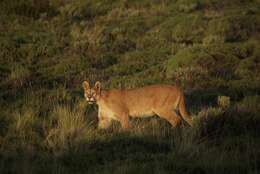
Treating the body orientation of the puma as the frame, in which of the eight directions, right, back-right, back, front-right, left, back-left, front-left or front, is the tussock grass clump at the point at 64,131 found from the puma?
front-left

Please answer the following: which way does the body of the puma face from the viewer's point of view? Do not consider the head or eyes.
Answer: to the viewer's left
